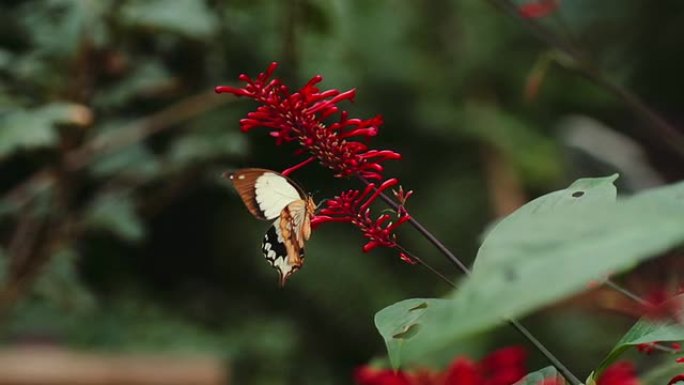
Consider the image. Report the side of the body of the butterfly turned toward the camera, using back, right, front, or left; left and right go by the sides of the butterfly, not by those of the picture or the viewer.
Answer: right

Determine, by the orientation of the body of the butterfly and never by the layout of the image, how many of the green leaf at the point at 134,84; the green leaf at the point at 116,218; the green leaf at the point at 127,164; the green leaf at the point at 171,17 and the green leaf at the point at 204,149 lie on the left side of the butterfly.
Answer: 5

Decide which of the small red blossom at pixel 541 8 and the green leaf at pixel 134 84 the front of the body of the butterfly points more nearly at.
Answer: the small red blossom

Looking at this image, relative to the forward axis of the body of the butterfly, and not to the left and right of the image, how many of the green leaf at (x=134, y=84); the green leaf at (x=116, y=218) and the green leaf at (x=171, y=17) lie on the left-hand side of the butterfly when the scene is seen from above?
3

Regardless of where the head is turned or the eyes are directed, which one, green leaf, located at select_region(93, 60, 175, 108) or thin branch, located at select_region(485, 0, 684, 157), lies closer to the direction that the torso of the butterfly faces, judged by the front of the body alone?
the thin branch

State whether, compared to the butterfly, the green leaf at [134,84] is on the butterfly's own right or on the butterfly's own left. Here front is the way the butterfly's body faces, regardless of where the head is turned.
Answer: on the butterfly's own left

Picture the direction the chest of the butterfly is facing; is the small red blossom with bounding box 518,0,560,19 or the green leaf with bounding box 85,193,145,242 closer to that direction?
the small red blossom

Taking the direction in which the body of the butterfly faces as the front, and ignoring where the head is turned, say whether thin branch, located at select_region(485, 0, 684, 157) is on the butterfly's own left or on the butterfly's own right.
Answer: on the butterfly's own left
